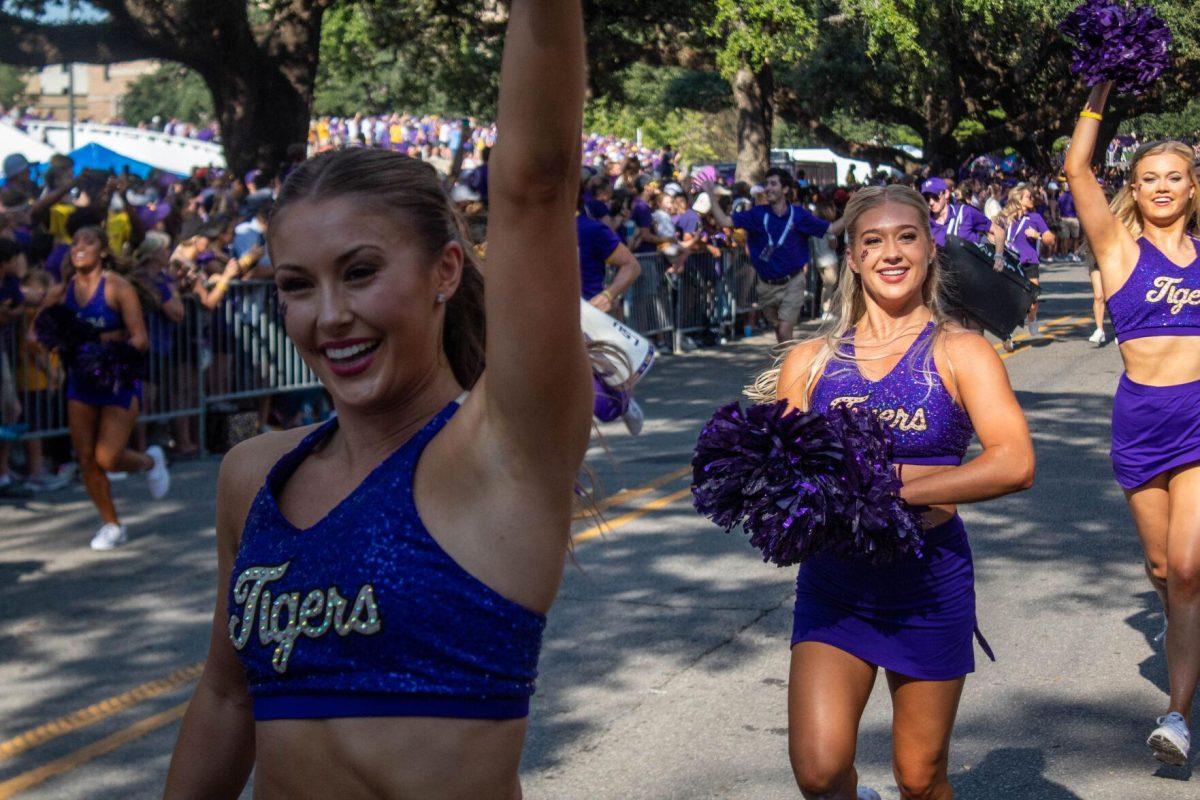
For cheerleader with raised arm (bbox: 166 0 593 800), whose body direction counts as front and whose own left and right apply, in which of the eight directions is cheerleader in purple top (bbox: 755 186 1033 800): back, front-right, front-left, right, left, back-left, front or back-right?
back

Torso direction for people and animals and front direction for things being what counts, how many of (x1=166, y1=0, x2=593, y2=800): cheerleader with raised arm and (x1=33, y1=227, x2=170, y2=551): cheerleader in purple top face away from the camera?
0

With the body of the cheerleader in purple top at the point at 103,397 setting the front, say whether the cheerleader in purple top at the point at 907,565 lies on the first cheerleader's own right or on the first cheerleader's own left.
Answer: on the first cheerleader's own left

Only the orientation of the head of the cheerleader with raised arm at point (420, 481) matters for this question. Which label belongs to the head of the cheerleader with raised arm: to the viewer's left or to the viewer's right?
to the viewer's left

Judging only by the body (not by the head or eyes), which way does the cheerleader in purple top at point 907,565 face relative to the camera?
toward the camera

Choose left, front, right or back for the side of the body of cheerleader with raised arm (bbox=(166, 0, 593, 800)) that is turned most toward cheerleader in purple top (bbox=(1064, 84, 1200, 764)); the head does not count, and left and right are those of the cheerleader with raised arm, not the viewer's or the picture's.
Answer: back

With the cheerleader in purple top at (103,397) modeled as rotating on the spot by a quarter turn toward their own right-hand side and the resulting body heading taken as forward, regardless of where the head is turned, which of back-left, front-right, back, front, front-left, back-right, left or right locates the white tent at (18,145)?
front-right

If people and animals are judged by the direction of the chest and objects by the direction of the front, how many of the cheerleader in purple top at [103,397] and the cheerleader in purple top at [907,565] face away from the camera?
0

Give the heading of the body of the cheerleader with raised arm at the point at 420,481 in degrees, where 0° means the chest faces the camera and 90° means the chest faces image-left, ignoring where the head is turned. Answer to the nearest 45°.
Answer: approximately 45°

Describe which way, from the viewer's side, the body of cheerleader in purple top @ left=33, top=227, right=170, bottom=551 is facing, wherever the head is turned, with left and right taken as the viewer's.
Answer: facing the viewer and to the left of the viewer

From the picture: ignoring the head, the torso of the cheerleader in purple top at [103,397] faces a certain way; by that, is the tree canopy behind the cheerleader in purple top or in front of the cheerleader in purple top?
behind

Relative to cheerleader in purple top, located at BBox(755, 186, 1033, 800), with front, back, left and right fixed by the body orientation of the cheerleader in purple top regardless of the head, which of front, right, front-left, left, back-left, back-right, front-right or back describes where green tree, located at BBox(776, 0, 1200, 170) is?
back

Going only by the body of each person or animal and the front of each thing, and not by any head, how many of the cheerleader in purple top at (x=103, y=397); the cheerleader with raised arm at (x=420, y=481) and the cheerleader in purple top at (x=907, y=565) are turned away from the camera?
0

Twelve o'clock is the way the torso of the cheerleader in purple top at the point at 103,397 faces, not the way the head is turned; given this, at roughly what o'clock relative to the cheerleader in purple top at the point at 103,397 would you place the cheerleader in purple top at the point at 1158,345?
the cheerleader in purple top at the point at 1158,345 is roughly at 9 o'clock from the cheerleader in purple top at the point at 103,397.
